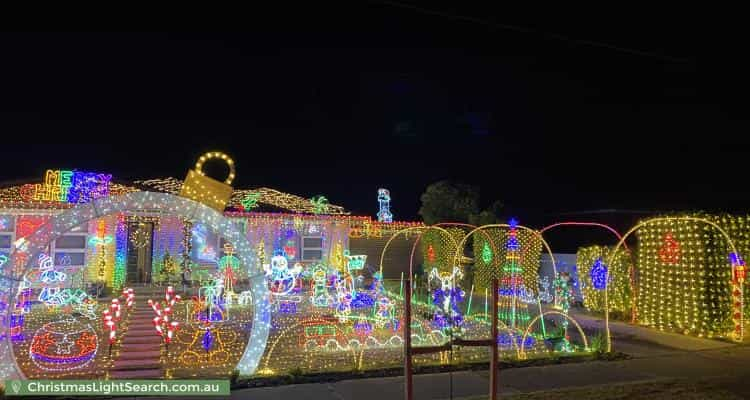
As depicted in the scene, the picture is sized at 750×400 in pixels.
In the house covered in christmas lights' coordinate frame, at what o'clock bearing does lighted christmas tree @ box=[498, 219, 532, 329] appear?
The lighted christmas tree is roughly at 10 o'clock from the house covered in christmas lights.

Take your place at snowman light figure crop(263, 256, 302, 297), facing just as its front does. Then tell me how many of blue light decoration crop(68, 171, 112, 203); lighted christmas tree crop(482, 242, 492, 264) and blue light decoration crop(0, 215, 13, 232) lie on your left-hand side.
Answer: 1

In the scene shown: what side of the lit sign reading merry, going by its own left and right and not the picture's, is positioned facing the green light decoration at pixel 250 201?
left

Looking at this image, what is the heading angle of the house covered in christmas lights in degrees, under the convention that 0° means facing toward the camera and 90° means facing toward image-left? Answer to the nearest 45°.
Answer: approximately 0°

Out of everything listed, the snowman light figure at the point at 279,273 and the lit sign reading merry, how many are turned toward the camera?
2

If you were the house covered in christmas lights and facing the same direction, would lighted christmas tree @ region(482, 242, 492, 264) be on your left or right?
on your left

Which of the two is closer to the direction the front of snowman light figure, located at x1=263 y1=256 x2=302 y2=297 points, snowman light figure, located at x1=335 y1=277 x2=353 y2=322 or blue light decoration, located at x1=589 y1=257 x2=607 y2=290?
the snowman light figure

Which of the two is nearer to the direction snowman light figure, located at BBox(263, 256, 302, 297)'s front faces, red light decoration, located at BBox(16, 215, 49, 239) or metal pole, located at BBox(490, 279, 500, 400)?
the metal pole

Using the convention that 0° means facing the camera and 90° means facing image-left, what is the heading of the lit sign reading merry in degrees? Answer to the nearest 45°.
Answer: approximately 0°
